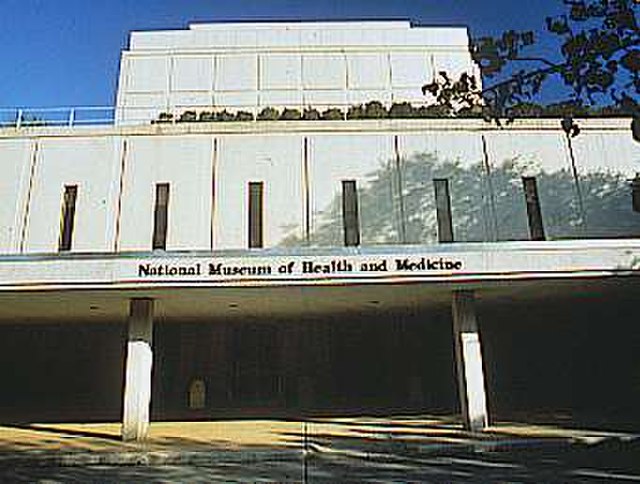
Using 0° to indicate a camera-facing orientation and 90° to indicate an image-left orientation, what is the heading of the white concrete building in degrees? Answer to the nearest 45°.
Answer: approximately 0°
